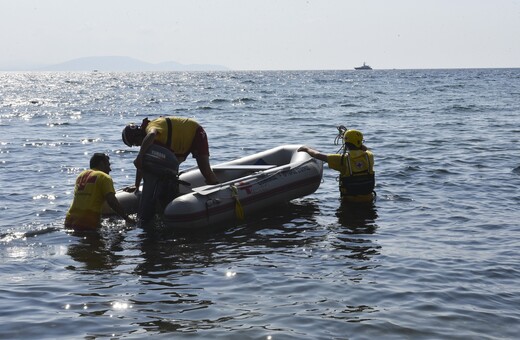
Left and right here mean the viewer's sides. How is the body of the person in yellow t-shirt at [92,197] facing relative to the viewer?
facing away from the viewer and to the right of the viewer

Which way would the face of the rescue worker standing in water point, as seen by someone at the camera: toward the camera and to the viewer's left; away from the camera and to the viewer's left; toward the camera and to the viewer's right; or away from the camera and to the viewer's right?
away from the camera and to the viewer's left

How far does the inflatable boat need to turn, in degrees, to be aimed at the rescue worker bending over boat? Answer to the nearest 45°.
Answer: approximately 135° to its left

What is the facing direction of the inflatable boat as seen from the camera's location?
facing away from the viewer and to the right of the viewer

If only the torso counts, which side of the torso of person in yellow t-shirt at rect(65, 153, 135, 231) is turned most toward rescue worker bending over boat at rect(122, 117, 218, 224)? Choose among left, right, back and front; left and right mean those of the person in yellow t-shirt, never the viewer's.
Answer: front

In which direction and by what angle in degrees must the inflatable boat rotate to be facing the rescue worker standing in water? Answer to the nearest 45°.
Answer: approximately 45° to its right

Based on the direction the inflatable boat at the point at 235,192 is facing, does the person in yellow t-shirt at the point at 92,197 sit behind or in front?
behind

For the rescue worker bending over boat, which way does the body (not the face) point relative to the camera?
to the viewer's left

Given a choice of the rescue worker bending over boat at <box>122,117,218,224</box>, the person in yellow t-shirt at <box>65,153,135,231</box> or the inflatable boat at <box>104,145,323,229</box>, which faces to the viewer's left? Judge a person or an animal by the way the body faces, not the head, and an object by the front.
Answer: the rescue worker bending over boat

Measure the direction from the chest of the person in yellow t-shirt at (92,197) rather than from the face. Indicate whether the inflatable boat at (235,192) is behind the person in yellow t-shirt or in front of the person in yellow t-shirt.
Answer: in front

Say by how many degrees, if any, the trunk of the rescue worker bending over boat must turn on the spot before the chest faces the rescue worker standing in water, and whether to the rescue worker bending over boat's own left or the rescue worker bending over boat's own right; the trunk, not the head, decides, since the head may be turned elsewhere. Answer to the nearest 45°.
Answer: approximately 180°

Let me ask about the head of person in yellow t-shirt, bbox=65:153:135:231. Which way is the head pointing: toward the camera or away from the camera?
away from the camera
